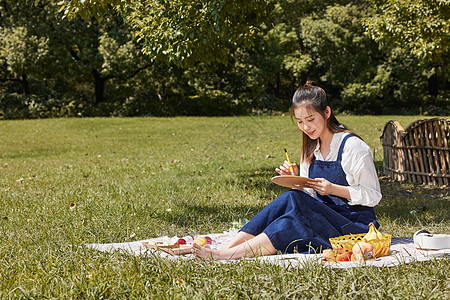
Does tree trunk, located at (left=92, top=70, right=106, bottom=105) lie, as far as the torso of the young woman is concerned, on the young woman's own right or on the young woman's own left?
on the young woman's own right

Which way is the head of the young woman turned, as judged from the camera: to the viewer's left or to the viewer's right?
to the viewer's left

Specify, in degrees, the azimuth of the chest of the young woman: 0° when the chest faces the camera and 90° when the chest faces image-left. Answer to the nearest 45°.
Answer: approximately 45°

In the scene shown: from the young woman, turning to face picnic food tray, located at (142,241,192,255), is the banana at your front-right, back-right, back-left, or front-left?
back-left

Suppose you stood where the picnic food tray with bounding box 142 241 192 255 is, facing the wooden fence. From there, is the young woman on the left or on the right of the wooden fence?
right

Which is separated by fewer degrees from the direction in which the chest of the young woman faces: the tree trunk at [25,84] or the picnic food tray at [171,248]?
the picnic food tray

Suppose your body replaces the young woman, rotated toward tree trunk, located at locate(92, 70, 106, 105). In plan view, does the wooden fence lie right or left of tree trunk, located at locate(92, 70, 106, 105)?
right

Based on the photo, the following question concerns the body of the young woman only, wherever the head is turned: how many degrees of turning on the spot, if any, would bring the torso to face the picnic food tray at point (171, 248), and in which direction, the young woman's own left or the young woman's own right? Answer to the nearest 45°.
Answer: approximately 45° to the young woman's own right

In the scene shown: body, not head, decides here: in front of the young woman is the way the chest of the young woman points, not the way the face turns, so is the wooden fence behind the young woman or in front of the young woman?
behind

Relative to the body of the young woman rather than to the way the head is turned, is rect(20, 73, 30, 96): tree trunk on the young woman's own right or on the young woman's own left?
on the young woman's own right
